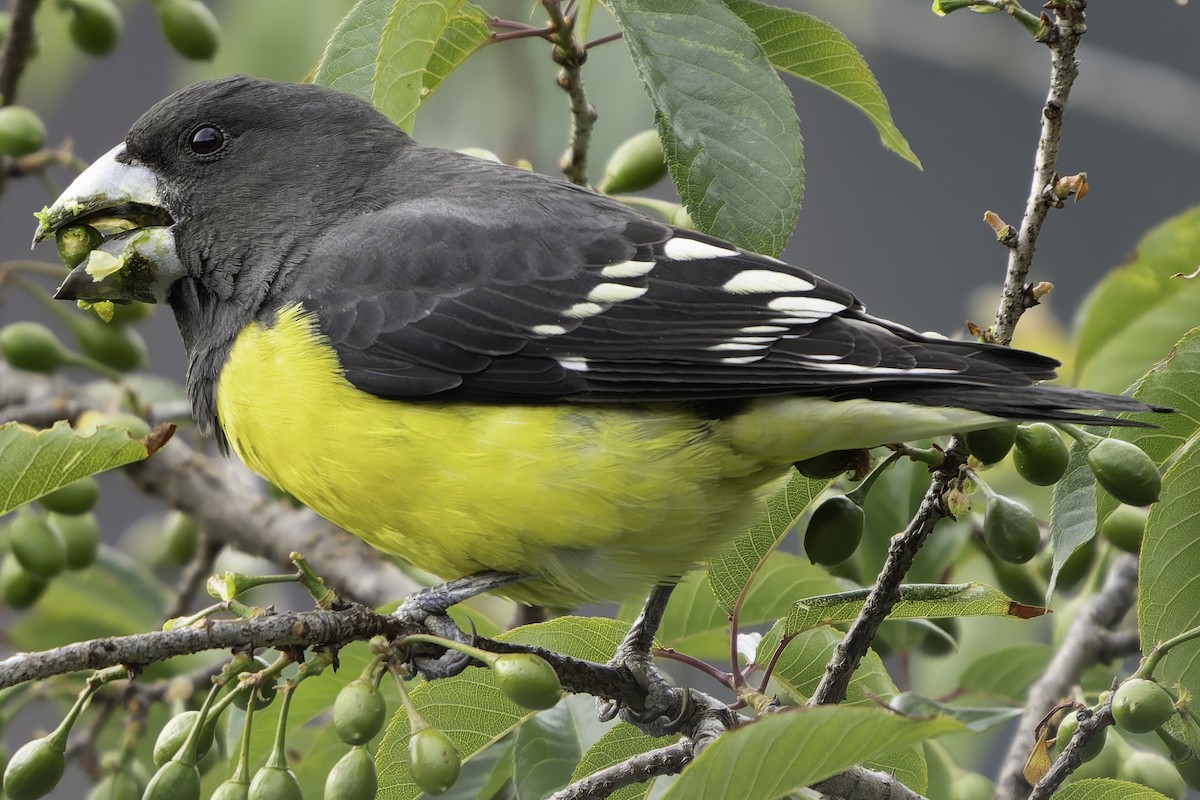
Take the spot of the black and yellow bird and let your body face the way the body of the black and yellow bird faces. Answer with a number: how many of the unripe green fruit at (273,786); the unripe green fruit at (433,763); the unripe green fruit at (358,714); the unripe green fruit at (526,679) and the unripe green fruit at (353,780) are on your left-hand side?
5

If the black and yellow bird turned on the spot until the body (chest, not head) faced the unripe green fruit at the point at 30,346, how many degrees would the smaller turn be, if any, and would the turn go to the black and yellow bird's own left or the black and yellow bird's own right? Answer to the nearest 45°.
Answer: approximately 45° to the black and yellow bird's own right

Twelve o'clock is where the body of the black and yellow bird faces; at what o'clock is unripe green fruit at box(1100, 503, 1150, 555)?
The unripe green fruit is roughly at 6 o'clock from the black and yellow bird.

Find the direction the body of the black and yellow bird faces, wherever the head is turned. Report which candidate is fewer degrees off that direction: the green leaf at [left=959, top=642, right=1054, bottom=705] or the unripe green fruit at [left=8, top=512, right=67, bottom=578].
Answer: the unripe green fruit

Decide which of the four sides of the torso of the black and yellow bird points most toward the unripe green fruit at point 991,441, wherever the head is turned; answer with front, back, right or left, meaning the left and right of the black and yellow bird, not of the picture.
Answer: back

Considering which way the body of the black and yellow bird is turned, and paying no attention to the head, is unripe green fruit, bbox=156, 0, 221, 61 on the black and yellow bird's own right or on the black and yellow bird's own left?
on the black and yellow bird's own right

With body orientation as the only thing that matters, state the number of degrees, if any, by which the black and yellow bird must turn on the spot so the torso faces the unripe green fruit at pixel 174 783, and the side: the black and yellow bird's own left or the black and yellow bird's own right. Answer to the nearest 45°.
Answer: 0° — it already faces it

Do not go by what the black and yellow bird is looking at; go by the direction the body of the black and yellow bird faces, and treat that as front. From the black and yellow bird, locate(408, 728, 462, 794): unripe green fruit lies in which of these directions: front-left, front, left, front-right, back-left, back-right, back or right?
left

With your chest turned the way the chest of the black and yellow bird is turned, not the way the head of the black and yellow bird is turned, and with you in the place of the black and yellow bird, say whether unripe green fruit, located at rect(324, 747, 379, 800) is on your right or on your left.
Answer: on your left

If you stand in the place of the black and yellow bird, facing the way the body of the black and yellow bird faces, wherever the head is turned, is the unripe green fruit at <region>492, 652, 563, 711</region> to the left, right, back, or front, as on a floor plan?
left

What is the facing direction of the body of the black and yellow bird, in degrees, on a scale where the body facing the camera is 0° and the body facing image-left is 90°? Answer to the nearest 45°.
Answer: approximately 90°

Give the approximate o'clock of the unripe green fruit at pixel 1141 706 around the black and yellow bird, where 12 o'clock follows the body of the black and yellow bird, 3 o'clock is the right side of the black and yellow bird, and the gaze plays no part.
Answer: The unripe green fruit is roughly at 7 o'clock from the black and yellow bird.

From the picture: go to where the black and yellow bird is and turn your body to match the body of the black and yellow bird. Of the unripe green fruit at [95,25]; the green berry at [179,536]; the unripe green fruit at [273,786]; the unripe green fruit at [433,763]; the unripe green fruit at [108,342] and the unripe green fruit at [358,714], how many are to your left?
3

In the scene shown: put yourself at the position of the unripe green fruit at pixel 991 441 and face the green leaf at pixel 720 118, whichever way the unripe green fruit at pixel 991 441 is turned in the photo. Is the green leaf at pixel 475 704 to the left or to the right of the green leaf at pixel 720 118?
left
